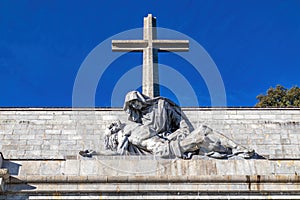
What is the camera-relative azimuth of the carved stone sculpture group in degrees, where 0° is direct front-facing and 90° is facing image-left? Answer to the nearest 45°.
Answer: approximately 0°
